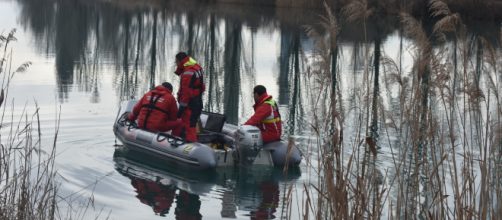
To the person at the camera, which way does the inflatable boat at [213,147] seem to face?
facing away from the viewer and to the left of the viewer
